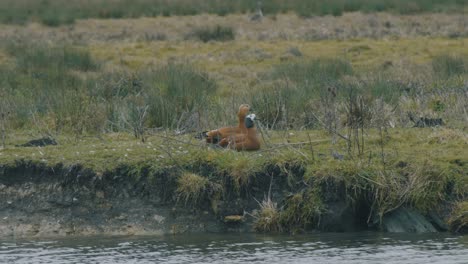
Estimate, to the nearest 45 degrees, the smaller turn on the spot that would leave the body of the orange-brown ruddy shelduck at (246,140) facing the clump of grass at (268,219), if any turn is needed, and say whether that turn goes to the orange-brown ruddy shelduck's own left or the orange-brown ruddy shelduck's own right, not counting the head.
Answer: approximately 90° to the orange-brown ruddy shelduck's own right

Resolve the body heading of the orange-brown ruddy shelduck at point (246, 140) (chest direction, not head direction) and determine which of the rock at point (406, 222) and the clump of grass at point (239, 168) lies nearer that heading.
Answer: the rock

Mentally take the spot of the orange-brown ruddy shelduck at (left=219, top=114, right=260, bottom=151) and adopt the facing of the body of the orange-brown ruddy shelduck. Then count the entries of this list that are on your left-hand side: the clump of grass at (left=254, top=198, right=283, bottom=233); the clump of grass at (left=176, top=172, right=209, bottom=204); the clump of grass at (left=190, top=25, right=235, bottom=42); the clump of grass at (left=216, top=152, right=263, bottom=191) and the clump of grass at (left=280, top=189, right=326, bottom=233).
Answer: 1

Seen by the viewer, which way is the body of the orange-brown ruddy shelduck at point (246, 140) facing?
to the viewer's right

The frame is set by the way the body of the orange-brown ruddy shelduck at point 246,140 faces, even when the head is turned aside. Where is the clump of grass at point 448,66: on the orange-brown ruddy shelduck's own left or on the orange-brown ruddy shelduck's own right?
on the orange-brown ruddy shelduck's own left

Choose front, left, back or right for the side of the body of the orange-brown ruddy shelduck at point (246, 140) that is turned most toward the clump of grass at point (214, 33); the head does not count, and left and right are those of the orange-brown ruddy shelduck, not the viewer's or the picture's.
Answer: left

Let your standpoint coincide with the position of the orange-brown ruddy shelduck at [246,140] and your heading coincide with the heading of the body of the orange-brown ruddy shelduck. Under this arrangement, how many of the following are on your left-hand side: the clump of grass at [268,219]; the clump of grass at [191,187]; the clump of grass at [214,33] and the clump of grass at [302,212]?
1

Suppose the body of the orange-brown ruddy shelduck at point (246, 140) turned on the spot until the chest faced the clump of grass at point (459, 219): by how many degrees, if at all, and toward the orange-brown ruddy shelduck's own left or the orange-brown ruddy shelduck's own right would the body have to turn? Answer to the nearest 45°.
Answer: approximately 45° to the orange-brown ruddy shelduck's own right

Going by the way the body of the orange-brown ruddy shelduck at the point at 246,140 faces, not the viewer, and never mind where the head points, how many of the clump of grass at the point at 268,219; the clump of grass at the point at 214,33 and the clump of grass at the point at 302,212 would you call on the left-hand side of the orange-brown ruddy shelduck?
1

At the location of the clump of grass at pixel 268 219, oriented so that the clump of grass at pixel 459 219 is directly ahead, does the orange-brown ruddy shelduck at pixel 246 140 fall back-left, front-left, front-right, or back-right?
back-left

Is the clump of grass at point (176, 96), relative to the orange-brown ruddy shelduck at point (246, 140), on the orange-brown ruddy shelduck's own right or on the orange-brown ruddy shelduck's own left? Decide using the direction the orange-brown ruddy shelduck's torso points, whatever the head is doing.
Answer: on the orange-brown ruddy shelduck's own left

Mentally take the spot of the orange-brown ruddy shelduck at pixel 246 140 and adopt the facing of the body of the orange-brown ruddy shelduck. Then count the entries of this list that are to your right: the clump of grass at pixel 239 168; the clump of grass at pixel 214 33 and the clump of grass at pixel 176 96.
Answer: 1
